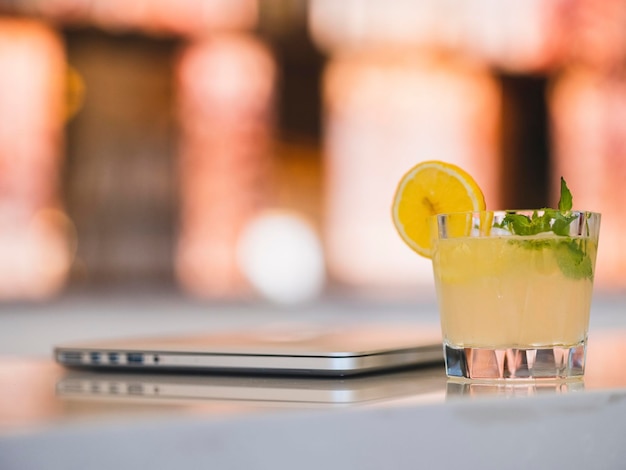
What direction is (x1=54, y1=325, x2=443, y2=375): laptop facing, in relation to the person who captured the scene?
facing to the right of the viewer
